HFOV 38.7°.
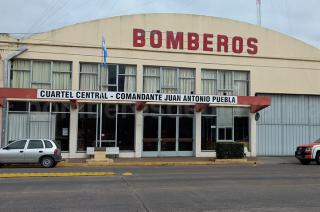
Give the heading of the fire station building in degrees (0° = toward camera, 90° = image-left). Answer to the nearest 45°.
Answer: approximately 0°

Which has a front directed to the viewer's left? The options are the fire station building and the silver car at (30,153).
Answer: the silver car

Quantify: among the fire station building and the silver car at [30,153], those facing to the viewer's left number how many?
1

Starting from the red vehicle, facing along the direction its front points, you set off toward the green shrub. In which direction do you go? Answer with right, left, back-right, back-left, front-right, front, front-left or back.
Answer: front-right

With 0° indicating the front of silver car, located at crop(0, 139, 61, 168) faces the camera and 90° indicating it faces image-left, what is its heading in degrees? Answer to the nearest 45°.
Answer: approximately 90°

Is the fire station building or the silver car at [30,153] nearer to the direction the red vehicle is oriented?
the silver car

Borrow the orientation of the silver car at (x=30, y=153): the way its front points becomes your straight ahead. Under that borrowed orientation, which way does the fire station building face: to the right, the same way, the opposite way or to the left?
to the left

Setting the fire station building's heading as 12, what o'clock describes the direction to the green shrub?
The green shrub is roughly at 10 o'clock from the fire station building.

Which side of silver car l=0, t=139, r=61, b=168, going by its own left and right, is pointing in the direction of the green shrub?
back

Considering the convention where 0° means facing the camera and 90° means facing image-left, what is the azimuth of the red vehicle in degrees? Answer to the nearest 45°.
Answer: approximately 45°
